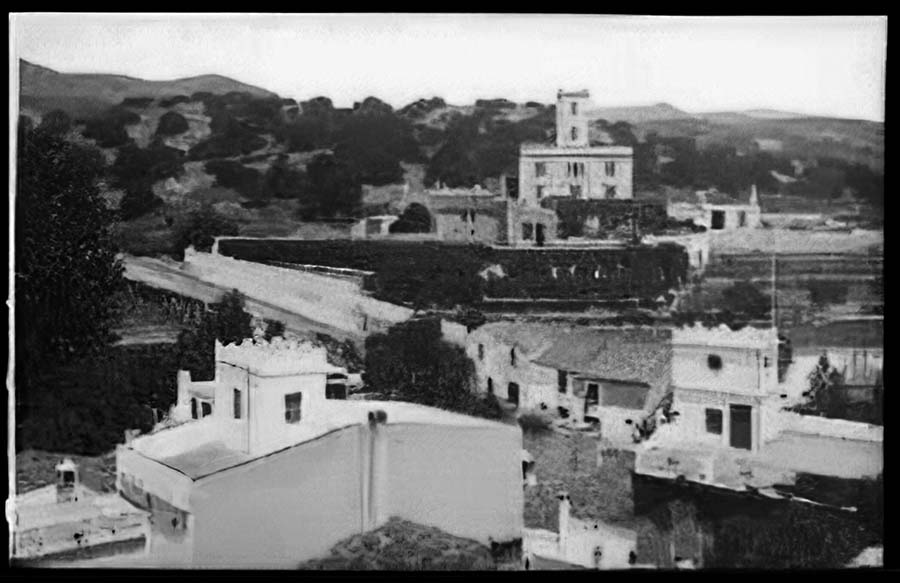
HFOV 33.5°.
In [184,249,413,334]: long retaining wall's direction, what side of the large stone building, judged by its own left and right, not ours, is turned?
front

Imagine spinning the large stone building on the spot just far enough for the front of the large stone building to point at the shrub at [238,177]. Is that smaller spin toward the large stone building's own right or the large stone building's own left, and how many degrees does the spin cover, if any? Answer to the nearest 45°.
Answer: approximately 90° to the large stone building's own right

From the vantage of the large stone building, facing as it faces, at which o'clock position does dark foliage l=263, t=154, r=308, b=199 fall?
The dark foliage is roughly at 3 o'clock from the large stone building.

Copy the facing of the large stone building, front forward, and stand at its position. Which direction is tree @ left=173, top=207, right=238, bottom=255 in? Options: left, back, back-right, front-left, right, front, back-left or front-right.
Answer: right

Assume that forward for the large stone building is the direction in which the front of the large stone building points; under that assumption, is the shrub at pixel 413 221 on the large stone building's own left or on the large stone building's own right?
on the large stone building's own right

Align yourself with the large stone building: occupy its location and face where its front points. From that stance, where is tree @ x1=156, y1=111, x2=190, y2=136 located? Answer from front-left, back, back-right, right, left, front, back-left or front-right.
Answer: right
